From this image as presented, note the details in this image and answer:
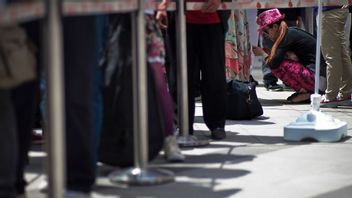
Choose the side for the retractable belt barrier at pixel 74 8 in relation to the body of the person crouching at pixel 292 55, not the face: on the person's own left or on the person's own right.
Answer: on the person's own left

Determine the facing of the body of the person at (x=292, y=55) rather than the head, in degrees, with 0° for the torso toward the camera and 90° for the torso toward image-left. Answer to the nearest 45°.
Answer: approximately 90°

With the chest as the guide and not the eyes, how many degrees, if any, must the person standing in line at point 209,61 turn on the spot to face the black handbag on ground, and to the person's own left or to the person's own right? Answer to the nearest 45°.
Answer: approximately 180°

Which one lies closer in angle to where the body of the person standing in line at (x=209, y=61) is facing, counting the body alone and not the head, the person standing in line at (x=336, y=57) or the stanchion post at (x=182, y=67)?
the stanchion post

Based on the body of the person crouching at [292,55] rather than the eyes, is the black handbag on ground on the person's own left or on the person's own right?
on the person's own left

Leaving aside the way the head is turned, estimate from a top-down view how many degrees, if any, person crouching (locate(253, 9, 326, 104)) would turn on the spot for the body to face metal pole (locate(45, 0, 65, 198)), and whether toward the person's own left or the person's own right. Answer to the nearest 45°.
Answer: approximately 90° to the person's own left

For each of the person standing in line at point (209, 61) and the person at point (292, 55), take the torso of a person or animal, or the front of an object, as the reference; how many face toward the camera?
1
